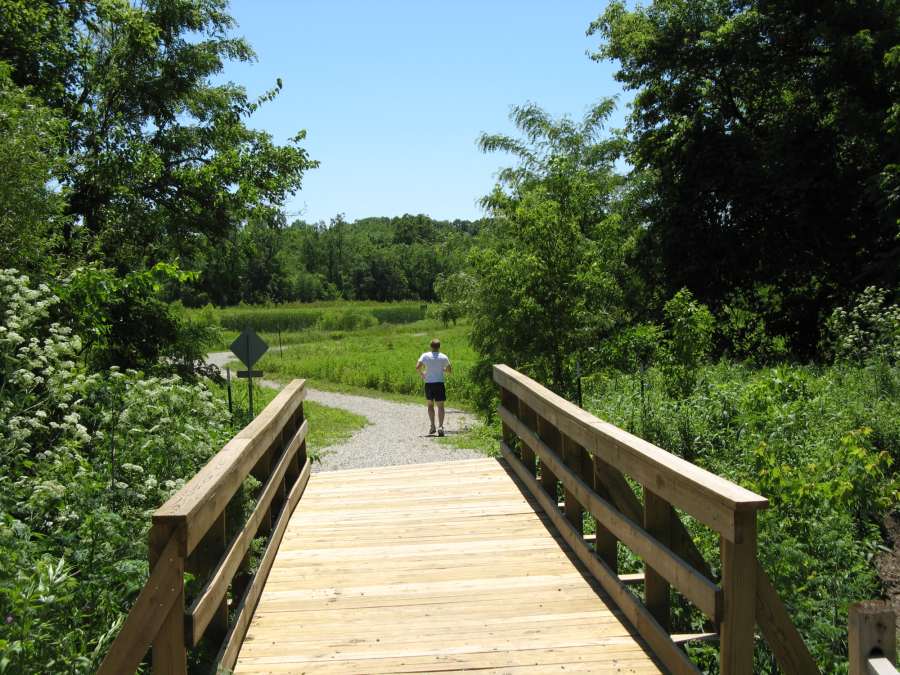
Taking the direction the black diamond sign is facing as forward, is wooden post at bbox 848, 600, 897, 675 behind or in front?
behind

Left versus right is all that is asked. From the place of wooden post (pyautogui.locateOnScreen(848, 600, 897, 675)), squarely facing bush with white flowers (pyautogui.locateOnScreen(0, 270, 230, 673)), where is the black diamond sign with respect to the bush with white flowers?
right

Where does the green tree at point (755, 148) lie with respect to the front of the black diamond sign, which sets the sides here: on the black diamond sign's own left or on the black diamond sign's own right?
on the black diamond sign's own right

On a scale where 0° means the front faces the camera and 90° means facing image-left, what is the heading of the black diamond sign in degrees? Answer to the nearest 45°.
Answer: approximately 180°

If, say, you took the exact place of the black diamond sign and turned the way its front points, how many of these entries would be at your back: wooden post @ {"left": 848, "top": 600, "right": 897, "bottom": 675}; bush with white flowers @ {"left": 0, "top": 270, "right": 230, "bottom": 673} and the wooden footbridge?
3

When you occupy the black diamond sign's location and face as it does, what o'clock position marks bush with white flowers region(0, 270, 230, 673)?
The bush with white flowers is roughly at 6 o'clock from the black diamond sign.

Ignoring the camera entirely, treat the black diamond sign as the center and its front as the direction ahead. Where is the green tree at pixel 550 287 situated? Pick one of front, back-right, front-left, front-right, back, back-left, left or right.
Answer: right
